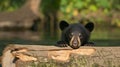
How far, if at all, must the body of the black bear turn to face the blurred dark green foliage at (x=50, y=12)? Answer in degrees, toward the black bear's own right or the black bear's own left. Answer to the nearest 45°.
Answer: approximately 180°

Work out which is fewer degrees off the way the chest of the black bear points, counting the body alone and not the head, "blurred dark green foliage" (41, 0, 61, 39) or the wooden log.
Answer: the wooden log

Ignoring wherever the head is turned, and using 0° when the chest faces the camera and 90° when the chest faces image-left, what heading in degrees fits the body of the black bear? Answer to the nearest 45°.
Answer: approximately 0°
